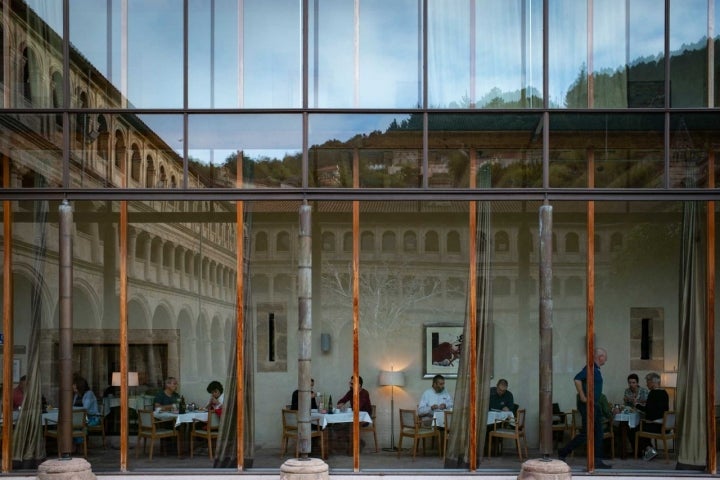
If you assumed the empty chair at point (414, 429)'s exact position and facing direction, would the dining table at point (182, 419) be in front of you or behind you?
behind

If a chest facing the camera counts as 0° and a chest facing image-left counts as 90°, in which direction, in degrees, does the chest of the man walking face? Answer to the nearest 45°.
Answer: approximately 270°

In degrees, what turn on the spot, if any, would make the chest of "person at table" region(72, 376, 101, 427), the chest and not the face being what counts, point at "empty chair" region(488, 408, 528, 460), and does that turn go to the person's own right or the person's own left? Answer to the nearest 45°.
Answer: approximately 180°

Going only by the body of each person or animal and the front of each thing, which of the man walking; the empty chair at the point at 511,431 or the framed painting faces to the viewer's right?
the man walking

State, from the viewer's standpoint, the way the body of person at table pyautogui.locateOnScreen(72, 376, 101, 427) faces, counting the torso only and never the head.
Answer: to the viewer's left

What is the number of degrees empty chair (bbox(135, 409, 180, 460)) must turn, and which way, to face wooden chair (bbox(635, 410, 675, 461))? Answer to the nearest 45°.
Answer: approximately 45° to its right

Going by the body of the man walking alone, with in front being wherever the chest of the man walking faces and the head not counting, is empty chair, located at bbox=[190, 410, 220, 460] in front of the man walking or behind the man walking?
behind

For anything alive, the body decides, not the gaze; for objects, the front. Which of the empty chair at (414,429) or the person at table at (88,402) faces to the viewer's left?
the person at table
